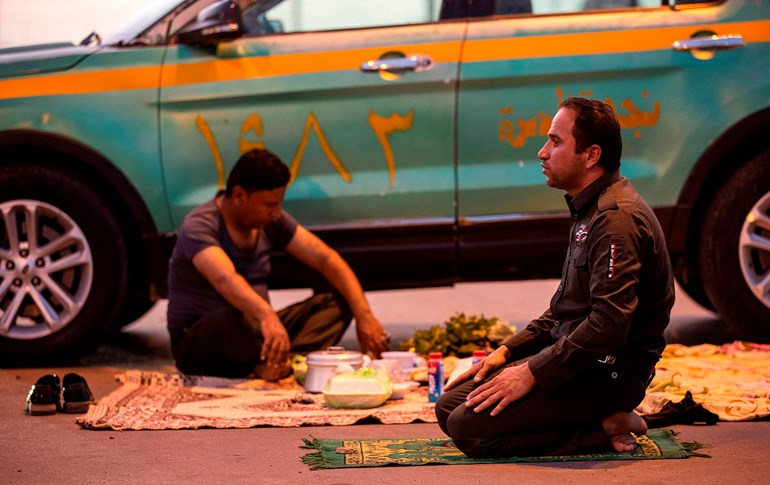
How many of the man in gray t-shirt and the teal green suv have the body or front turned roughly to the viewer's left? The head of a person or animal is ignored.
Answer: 1

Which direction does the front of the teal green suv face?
to the viewer's left

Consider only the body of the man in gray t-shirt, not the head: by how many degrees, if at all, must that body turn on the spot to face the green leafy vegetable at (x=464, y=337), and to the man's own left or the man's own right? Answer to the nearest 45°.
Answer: approximately 45° to the man's own left

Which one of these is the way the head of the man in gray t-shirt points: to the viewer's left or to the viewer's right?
to the viewer's right

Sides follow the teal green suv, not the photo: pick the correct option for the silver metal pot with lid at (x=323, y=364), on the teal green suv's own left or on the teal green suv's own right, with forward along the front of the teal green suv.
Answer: on the teal green suv's own left
